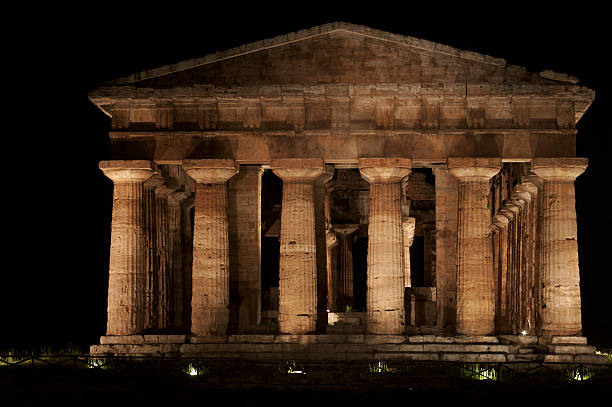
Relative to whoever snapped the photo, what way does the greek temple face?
facing the viewer
